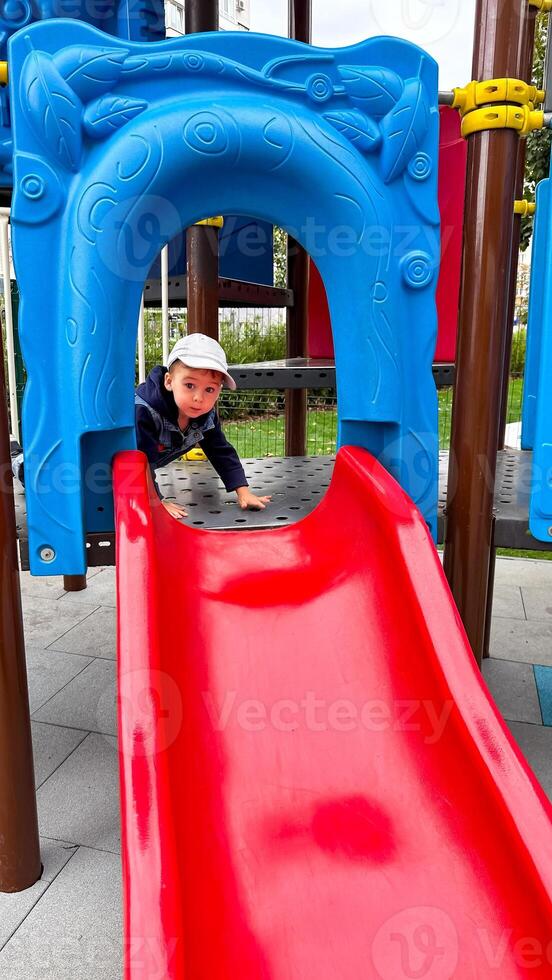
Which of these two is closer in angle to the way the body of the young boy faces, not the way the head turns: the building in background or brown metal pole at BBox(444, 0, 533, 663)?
the brown metal pole

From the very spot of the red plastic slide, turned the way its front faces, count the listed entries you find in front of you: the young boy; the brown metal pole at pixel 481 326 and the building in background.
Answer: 0

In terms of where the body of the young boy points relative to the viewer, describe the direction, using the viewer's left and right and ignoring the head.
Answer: facing the viewer and to the right of the viewer

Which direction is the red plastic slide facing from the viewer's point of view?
toward the camera

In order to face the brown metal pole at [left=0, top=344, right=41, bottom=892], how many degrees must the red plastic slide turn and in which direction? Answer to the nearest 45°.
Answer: approximately 135° to its right

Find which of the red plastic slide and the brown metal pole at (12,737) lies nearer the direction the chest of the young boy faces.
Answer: the red plastic slide

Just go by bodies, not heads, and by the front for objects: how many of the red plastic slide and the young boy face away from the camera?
0

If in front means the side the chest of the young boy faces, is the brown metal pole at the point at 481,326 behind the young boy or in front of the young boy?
in front

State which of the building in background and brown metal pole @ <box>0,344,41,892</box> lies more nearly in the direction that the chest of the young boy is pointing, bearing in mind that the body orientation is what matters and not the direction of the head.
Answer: the brown metal pole

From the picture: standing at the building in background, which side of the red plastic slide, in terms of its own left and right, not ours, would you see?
back

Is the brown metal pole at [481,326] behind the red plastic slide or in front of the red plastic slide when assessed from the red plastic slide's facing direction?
behind

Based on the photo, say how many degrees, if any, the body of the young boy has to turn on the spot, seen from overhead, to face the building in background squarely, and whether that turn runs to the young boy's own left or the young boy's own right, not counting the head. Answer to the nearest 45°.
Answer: approximately 135° to the young boy's own left

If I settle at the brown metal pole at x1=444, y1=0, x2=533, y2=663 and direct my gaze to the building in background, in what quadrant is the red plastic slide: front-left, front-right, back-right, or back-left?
back-left
